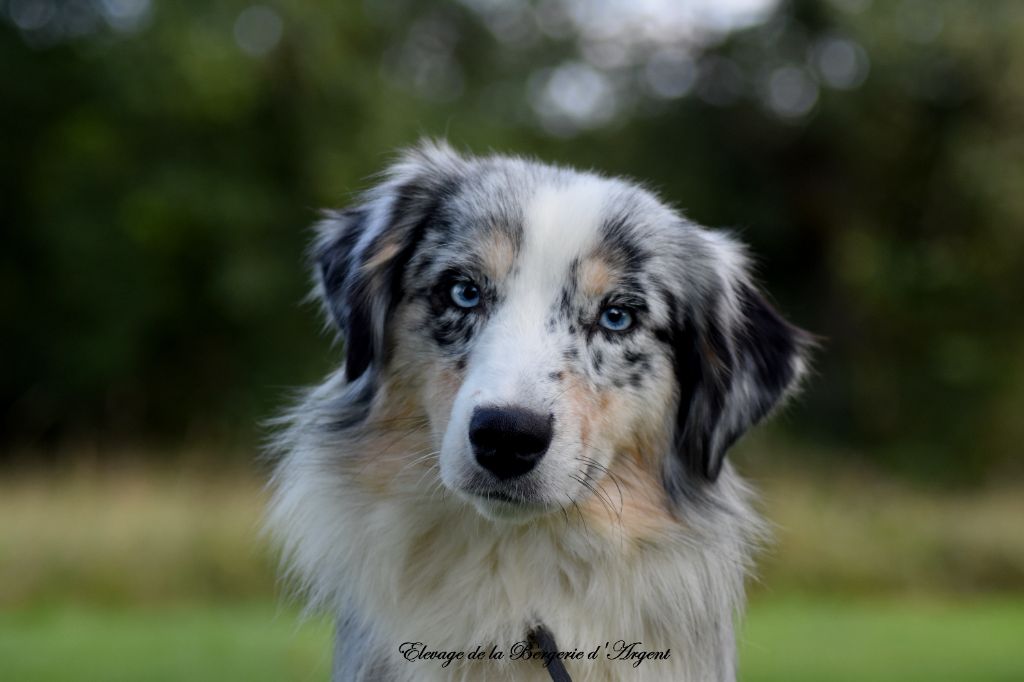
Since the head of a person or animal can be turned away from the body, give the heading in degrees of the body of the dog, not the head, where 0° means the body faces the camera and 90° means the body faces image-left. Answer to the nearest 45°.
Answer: approximately 0°
